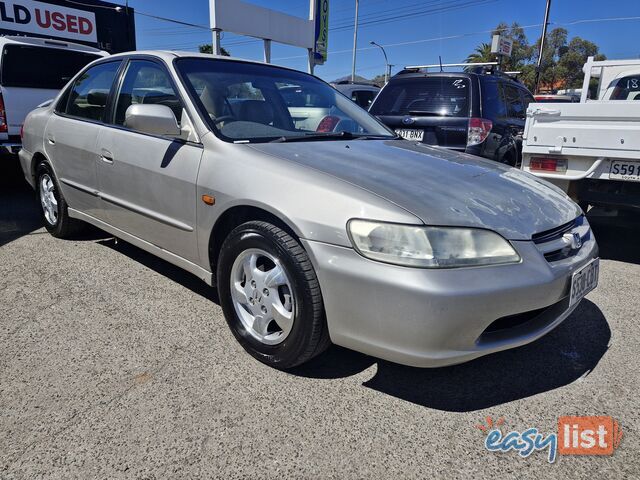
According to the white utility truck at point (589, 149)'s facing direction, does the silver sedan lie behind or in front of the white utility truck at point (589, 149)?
behind

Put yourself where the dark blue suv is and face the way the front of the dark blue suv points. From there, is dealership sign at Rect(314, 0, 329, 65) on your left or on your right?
on your left

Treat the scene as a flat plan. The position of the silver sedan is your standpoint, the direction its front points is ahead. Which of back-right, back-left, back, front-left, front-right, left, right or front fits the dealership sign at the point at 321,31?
back-left

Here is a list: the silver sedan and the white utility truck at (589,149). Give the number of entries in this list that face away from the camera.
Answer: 1

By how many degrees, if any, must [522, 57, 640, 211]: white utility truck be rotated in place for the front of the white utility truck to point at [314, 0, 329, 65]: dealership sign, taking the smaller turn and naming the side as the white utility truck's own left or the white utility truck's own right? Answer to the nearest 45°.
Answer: approximately 45° to the white utility truck's own left

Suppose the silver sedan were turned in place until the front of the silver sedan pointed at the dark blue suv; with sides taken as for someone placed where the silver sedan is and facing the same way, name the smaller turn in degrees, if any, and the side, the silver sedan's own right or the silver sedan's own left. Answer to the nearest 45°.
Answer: approximately 90° to the silver sedan's own left

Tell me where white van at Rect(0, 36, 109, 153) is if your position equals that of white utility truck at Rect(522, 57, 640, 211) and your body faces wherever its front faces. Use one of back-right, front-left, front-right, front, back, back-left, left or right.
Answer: left

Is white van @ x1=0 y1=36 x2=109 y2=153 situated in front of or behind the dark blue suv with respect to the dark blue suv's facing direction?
behind

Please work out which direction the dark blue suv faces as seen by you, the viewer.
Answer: facing away from the viewer and to the right of the viewer

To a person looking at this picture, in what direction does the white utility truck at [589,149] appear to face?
facing away from the viewer

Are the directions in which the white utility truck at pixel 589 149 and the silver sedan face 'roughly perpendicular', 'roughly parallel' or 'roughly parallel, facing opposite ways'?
roughly perpendicular

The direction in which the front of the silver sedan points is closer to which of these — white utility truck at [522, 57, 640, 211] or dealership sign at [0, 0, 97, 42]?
the white utility truck

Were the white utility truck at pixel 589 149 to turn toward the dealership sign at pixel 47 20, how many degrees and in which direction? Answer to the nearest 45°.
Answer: approximately 90° to its left

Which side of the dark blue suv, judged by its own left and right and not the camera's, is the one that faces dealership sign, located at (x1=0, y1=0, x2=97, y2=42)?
left

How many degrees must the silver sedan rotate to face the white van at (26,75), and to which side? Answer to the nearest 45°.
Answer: approximately 180°
